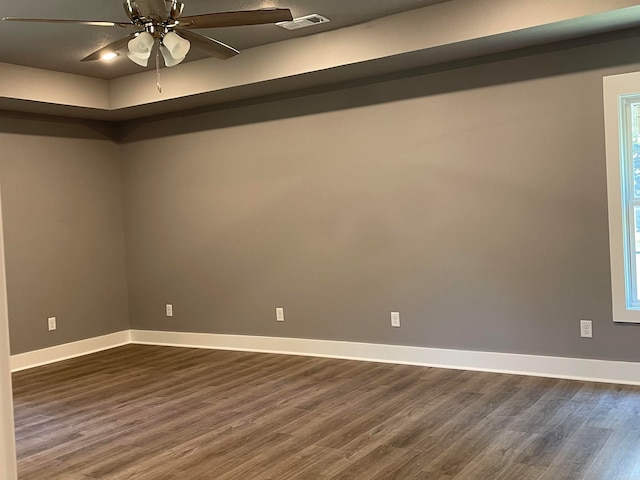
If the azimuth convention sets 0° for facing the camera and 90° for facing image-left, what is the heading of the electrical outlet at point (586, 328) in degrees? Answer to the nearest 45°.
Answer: approximately 0°

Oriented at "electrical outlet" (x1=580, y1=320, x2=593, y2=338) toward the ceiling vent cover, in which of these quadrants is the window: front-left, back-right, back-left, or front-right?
back-left

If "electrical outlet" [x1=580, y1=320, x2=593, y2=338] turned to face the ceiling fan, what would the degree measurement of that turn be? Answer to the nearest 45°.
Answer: approximately 45° to its right
